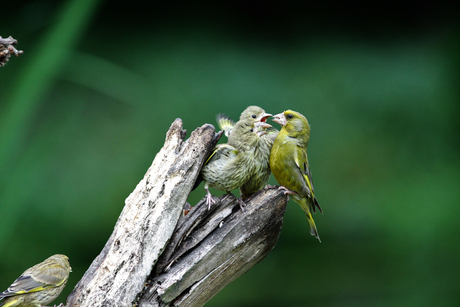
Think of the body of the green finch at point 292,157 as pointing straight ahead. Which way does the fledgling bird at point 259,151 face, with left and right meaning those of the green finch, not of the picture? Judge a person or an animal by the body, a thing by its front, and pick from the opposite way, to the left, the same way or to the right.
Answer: the opposite way

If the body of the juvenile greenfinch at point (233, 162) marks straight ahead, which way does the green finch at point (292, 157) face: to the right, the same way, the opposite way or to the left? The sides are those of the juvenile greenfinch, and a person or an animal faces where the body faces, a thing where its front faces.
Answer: the opposite way

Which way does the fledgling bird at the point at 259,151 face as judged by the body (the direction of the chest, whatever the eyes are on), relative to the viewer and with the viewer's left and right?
facing to the right of the viewer

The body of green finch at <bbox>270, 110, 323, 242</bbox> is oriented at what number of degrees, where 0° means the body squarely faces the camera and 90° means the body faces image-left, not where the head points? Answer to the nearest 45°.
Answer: approximately 90°

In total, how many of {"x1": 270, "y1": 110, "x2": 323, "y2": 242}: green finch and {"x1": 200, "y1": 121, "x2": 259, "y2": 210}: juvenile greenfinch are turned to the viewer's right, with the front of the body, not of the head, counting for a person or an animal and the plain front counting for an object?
1

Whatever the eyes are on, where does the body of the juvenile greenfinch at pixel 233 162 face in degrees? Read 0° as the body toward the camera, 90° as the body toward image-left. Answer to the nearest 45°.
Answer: approximately 270°

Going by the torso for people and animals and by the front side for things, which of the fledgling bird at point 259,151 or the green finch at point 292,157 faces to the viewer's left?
the green finch

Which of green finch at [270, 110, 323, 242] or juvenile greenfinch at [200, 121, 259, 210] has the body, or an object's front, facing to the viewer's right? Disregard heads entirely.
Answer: the juvenile greenfinch
